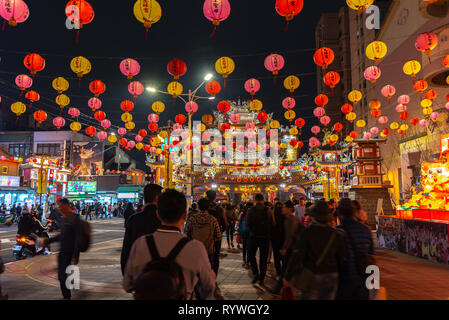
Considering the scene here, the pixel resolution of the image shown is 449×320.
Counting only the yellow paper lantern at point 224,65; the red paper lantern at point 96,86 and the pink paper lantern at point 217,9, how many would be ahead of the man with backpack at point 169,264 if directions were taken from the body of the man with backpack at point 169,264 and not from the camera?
3

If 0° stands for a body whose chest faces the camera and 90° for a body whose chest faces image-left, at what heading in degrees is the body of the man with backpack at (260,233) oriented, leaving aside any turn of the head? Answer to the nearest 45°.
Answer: approximately 180°

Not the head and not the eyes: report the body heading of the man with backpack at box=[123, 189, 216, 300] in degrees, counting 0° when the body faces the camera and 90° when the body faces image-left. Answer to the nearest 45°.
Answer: approximately 180°

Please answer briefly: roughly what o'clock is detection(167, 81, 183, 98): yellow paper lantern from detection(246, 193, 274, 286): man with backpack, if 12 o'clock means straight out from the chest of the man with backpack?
The yellow paper lantern is roughly at 11 o'clock from the man with backpack.

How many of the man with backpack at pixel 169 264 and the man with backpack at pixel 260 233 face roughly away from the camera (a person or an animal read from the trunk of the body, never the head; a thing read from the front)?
2

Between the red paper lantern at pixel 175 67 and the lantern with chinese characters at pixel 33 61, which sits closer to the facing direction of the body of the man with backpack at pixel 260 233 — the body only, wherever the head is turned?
the red paper lantern

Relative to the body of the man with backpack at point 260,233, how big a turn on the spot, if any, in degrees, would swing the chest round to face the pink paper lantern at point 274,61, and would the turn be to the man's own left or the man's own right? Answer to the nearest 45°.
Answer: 0° — they already face it
